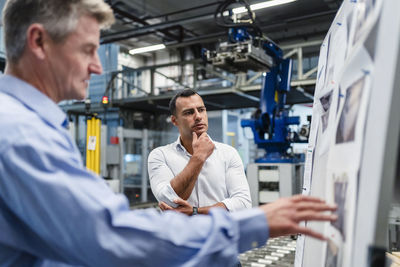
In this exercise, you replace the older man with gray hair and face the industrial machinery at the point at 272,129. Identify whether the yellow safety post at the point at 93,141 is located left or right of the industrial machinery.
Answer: left

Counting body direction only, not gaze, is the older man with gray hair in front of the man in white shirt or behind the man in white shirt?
in front

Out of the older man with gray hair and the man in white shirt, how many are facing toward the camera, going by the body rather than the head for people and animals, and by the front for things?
1

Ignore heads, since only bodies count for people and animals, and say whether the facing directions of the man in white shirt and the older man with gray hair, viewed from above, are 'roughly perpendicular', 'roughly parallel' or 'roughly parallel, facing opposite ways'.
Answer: roughly perpendicular

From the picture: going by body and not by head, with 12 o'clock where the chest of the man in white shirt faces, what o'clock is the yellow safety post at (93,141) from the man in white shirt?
The yellow safety post is roughly at 5 o'clock from the man in white shirt.

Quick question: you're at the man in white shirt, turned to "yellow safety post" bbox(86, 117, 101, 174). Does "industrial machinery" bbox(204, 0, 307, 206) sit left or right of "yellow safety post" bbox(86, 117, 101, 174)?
right

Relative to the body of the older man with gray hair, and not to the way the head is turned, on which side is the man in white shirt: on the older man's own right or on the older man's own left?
on the older man's own left

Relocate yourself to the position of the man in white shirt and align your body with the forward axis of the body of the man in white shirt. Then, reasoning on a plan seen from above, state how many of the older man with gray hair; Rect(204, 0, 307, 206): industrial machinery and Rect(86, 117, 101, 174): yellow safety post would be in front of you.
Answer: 1

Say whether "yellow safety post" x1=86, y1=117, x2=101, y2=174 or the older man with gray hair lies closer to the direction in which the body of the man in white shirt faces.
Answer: the older man with gray hair

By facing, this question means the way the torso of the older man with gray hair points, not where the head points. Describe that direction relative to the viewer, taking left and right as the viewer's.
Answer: facing to the right of the viewer

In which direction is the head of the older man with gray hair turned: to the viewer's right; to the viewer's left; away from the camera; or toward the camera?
to the viewer's right

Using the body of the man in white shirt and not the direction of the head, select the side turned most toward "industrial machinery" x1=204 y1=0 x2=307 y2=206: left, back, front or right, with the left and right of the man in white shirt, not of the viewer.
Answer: back

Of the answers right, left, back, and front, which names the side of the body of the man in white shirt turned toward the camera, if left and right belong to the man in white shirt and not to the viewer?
front

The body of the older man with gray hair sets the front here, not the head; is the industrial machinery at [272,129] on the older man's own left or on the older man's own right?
on the older man's own left
